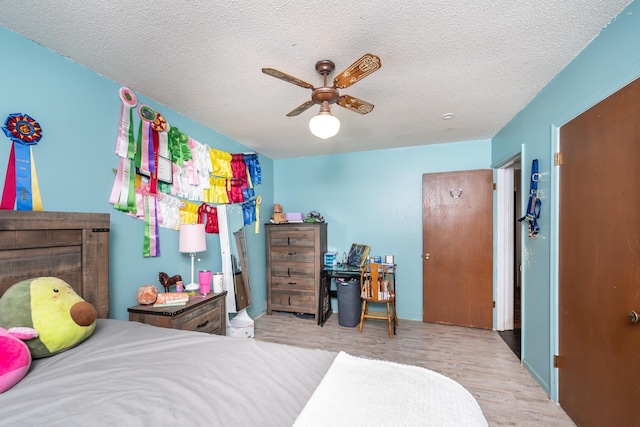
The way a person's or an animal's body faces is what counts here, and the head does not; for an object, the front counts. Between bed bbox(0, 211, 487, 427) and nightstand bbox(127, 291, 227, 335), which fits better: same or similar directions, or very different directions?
same or similar directions

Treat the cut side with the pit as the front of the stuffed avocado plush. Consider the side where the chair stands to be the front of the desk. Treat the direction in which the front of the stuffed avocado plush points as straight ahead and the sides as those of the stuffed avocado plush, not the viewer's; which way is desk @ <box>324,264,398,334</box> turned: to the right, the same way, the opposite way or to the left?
to the right

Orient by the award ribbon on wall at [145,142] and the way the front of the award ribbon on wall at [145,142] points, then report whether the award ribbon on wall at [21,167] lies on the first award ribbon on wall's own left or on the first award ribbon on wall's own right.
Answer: on the first award ribbon on wall's own right

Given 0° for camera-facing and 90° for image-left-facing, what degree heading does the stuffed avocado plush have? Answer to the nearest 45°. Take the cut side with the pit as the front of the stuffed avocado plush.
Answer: approximately 315°

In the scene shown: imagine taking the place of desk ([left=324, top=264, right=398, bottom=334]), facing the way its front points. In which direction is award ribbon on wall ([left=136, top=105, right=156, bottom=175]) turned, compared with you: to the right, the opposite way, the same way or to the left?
to the left

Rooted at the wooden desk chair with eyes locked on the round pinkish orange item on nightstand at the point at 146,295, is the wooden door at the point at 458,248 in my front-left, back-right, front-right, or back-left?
back-left

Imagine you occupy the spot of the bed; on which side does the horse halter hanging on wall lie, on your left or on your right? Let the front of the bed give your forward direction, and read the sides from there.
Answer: on your left

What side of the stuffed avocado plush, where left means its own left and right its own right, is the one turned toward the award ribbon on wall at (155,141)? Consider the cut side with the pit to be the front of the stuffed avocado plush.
left

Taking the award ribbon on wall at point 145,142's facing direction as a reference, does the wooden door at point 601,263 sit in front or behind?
in front

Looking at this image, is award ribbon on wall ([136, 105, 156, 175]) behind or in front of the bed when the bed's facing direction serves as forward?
behind

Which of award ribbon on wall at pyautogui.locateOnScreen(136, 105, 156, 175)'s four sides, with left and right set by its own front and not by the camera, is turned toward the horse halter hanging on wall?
front

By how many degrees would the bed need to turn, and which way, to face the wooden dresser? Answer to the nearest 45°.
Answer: approximately 135° to its left

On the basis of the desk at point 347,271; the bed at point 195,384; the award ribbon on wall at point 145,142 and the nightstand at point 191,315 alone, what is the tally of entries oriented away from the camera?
0

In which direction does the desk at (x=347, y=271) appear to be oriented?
toward the camera

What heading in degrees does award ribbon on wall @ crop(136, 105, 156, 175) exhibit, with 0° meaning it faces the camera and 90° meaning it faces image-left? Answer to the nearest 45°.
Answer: approximately 315°
